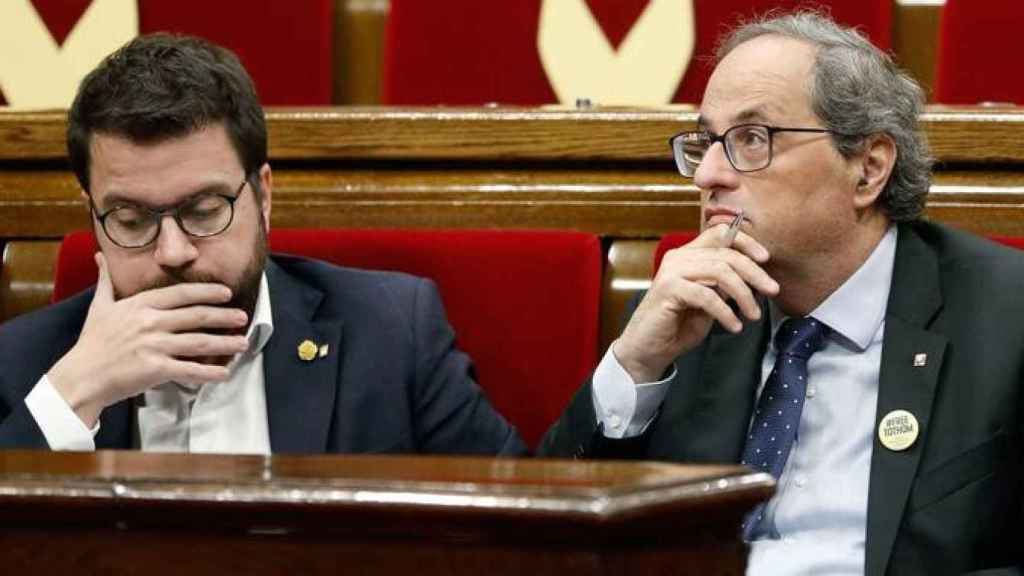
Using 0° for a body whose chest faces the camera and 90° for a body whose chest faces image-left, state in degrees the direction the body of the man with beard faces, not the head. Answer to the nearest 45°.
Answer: approximately 0°

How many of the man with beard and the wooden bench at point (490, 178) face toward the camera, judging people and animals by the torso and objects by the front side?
2

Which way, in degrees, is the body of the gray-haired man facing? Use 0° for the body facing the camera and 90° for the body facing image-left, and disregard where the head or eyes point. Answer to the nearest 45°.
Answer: approximately 45°
